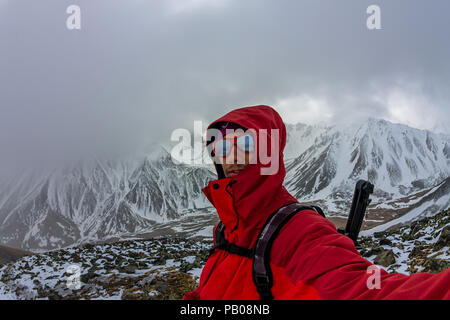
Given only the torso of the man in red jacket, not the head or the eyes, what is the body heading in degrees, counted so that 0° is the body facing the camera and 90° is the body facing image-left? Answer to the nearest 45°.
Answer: approximately 45°
